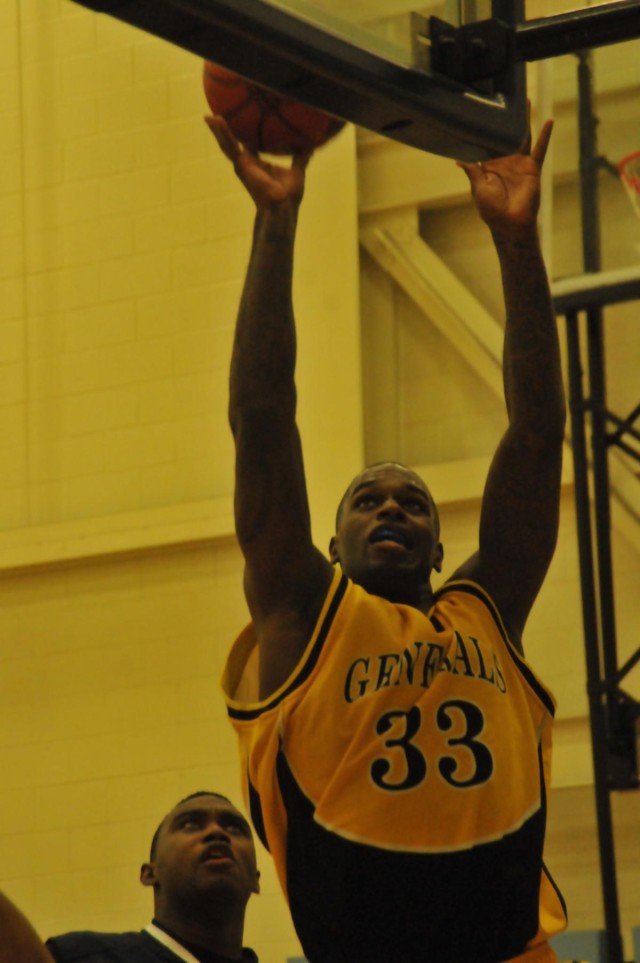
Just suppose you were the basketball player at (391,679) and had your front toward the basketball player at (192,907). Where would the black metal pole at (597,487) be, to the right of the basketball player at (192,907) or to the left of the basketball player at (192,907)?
right

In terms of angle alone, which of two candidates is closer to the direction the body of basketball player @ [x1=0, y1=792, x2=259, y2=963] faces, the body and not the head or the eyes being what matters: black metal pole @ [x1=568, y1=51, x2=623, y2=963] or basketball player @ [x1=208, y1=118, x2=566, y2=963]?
the basketball player

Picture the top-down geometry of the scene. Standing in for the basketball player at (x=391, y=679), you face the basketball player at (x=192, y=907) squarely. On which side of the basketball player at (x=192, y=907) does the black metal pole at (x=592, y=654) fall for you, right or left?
right

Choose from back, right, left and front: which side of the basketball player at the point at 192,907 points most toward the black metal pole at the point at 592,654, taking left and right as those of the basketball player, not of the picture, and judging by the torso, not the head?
left

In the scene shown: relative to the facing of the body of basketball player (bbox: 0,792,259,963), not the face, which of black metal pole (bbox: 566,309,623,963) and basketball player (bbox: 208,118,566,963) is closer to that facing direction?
the basketball player

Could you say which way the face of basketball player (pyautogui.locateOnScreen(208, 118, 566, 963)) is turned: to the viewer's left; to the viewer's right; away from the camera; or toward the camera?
toward the camera

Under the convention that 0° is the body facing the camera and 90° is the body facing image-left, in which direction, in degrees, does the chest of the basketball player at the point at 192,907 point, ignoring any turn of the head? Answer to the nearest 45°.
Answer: approximately 315°
